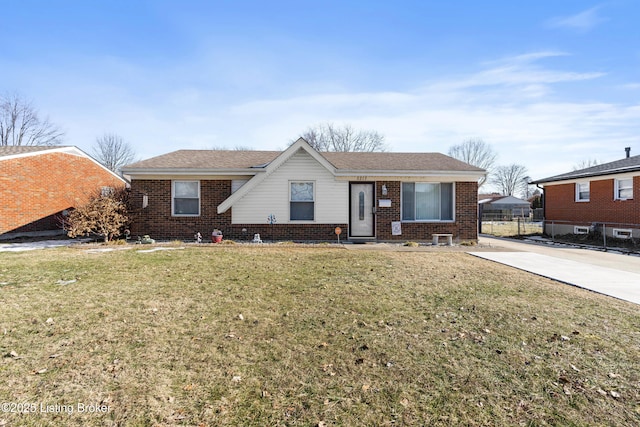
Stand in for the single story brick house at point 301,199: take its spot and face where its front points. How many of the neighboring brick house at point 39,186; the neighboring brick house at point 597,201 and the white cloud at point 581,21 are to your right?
1

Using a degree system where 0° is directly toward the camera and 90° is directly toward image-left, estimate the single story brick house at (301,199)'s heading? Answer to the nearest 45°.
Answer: approximately 0°

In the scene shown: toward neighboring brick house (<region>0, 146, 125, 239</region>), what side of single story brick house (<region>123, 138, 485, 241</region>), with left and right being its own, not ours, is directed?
right

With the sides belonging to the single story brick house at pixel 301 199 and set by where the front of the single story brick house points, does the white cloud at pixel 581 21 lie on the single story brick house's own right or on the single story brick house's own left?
on the single story brick house's own left

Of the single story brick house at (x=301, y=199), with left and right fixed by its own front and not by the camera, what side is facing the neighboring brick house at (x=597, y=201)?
left
